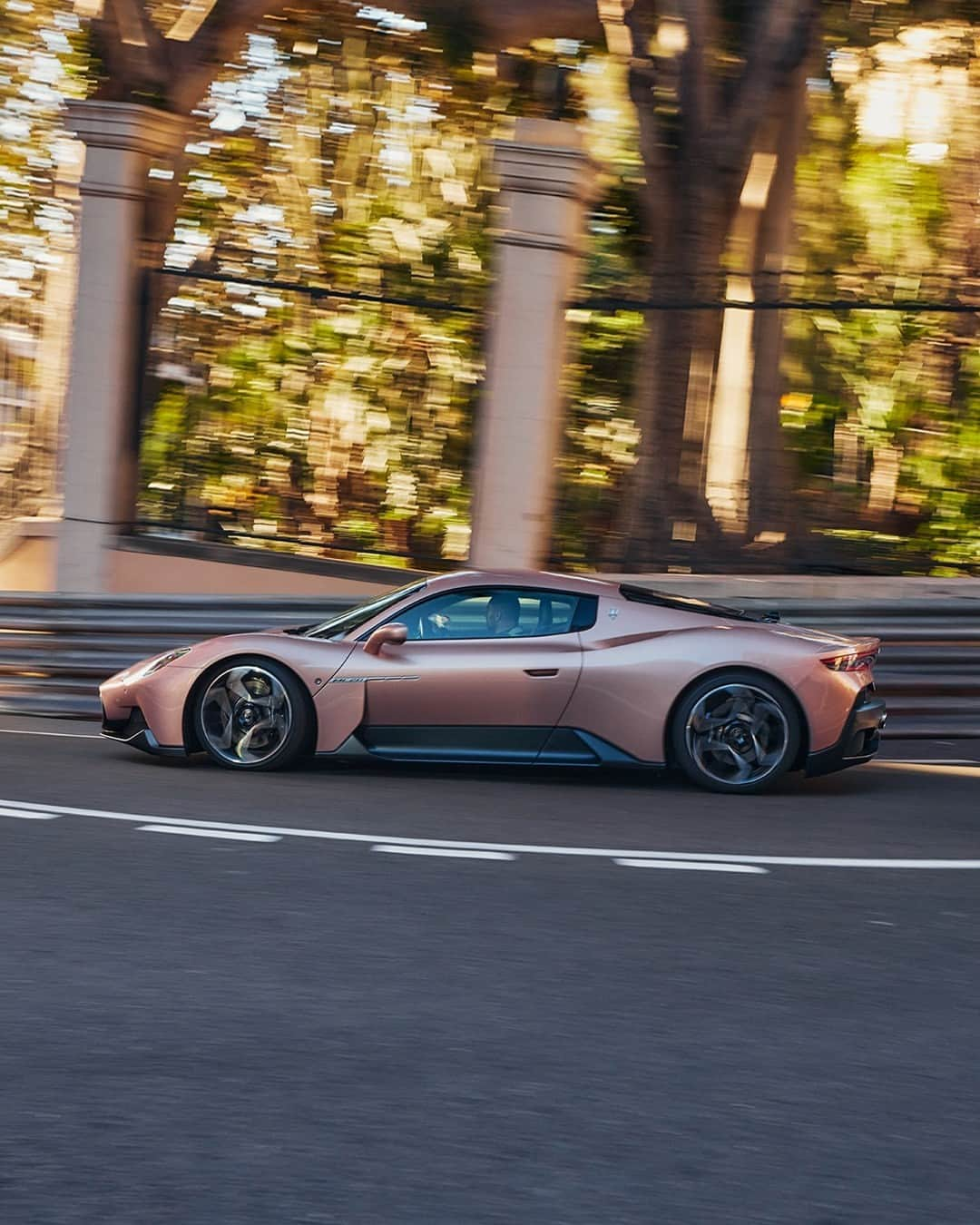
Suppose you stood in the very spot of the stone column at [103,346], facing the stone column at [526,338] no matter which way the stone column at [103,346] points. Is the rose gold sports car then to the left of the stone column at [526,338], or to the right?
right

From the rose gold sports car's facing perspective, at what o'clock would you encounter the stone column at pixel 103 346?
The stone column is roughly at 2 o'clock from the rose gold sports car.

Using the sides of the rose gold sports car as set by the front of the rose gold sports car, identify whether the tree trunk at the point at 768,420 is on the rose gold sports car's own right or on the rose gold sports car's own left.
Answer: on the rose gold sports car's own right

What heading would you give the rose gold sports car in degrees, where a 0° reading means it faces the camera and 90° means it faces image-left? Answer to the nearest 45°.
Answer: approximately 90°

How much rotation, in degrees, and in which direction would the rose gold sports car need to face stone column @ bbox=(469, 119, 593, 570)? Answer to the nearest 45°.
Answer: approximately 90° to its right
